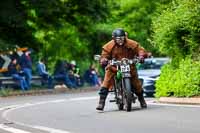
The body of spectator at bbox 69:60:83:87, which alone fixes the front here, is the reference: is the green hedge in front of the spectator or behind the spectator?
in front

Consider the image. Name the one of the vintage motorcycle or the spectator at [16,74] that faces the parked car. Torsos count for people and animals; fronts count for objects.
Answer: the spectator

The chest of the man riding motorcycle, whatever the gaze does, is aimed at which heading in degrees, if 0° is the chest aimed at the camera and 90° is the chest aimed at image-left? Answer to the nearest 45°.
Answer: approximately 0°

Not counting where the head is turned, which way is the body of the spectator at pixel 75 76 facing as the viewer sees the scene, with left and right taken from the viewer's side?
facing the viewer and to the right of the viewer

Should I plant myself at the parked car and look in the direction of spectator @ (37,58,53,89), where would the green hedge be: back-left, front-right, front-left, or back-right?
back-left

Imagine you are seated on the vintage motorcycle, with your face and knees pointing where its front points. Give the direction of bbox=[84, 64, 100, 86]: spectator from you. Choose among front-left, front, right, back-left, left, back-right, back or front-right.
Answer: back

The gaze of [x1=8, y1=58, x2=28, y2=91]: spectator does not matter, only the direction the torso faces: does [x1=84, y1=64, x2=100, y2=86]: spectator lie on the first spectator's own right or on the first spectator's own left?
on the first spectator's own left

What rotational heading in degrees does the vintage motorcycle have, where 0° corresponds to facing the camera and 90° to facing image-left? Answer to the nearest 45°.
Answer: approximately 0°

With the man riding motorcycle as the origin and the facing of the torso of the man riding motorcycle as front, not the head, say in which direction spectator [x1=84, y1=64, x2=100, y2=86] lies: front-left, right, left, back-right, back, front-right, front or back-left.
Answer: back

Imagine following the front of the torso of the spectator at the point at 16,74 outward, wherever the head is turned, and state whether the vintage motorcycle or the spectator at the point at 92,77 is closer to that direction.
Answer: the vintage motorcycle
